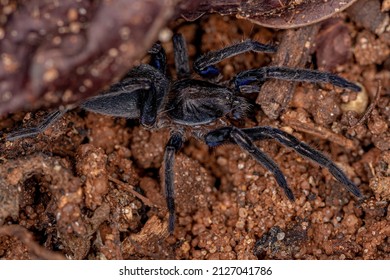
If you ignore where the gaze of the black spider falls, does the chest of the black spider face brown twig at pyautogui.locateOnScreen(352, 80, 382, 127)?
yes

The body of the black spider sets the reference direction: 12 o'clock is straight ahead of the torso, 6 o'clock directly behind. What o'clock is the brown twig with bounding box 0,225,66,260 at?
The brown twig is roughly at 5 o'clock from the black spider.

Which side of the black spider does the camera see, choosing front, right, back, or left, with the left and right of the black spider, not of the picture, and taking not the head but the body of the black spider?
right

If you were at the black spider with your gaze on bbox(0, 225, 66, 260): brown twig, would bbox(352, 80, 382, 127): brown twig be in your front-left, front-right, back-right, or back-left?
back-left
